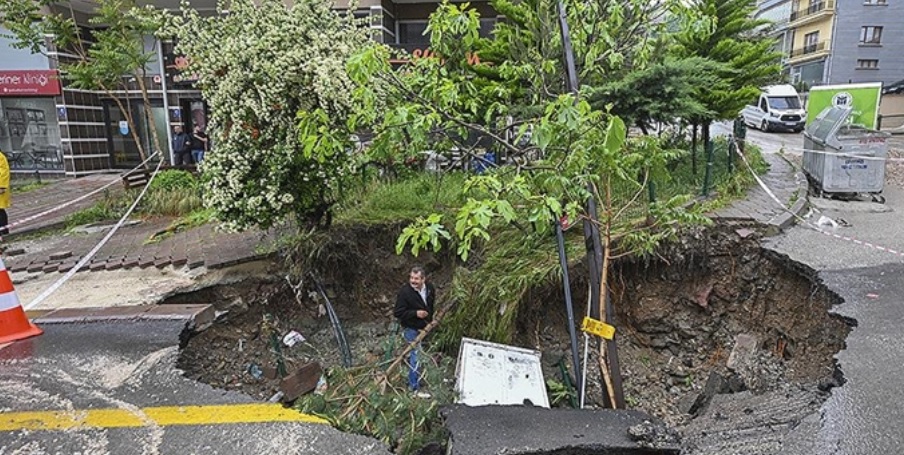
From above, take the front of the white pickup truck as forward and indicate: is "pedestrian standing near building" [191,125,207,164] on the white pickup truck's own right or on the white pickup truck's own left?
on the white pickup truck's own right

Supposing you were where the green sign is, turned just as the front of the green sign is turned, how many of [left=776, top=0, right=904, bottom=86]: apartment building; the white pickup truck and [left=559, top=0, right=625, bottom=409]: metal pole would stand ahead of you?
1

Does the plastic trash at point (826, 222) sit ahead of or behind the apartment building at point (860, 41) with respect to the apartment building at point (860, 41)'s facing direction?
ahead

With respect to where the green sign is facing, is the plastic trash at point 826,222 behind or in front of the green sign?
in front

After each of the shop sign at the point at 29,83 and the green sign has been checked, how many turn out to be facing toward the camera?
2

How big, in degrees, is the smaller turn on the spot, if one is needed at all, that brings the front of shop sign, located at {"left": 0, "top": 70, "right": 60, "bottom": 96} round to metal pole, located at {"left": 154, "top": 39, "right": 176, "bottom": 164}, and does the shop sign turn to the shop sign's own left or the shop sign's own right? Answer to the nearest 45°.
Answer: approximately 45° to the shop sign's own left

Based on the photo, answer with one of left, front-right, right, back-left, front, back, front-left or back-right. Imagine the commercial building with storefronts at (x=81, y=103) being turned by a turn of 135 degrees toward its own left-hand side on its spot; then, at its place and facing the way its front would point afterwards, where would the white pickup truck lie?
front-right

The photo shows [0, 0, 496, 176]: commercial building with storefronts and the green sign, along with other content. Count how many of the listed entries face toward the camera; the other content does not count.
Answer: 2

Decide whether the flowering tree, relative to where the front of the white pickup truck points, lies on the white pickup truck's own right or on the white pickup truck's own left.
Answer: on the white pickup truck's own right
